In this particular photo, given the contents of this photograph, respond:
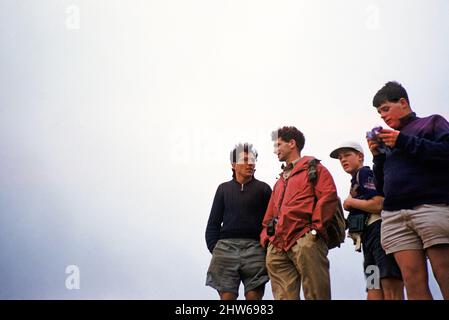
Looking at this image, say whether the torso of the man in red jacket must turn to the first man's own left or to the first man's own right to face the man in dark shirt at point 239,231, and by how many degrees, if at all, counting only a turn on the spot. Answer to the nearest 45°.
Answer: approximately 90° to the first man's own right

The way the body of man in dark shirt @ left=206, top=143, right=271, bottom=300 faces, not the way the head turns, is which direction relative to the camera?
toward the camera

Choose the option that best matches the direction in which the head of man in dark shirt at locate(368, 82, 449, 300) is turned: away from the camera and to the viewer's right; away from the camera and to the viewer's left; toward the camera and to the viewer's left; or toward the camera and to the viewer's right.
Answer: toward the camera and to the viewer's left

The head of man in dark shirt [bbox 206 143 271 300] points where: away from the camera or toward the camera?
toward the camera

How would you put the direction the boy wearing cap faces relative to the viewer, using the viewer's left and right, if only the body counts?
facing the viewer and to the left of the viewer

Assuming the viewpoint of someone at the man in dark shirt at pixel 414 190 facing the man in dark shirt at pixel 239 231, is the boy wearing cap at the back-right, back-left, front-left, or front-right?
front-right

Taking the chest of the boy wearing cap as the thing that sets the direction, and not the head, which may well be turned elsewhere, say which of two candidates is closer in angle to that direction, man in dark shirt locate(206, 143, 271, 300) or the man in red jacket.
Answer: the man in red jacket

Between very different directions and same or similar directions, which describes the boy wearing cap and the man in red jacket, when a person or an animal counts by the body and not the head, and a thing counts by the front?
same or similar directions

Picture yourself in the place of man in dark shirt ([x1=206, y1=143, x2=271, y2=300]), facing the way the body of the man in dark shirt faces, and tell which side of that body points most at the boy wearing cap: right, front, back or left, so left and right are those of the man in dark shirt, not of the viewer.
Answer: left

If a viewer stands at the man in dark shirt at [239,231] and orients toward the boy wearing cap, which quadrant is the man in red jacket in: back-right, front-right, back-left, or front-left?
front-right

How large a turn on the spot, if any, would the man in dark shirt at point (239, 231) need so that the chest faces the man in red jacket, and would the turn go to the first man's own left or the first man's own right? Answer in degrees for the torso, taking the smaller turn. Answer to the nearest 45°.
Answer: approximately 45° to the first man's own left

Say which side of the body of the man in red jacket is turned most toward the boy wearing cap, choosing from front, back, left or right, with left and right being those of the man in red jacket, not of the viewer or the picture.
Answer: back

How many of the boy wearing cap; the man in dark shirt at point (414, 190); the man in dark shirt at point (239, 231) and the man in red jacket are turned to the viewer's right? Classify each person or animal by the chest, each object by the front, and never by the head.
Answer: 0

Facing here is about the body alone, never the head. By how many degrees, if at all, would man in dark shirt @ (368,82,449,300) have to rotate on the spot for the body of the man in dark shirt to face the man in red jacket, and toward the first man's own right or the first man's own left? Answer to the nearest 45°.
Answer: approximately 90° to the first man's own right

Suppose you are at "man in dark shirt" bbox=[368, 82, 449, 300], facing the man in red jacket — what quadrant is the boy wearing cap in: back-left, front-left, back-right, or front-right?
front-right

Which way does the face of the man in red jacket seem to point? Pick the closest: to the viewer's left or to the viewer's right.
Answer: to the viewer's left

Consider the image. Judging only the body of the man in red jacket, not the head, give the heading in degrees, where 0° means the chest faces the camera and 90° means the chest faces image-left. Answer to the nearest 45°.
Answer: approximately 45°

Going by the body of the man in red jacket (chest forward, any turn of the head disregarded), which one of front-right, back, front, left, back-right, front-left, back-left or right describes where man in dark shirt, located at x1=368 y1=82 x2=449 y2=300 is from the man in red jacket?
left
